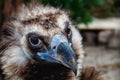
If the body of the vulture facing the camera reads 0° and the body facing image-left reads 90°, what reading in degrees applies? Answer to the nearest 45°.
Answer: approximately 315°
